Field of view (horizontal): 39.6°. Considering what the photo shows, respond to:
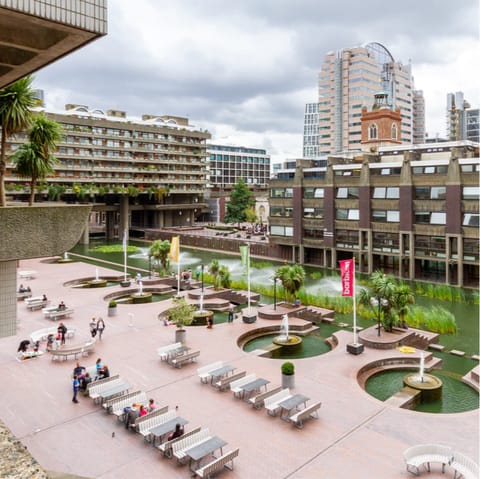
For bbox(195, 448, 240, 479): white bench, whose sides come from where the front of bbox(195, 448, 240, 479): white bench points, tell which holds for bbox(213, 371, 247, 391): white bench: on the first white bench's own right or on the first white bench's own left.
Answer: on the first white bench's own right
